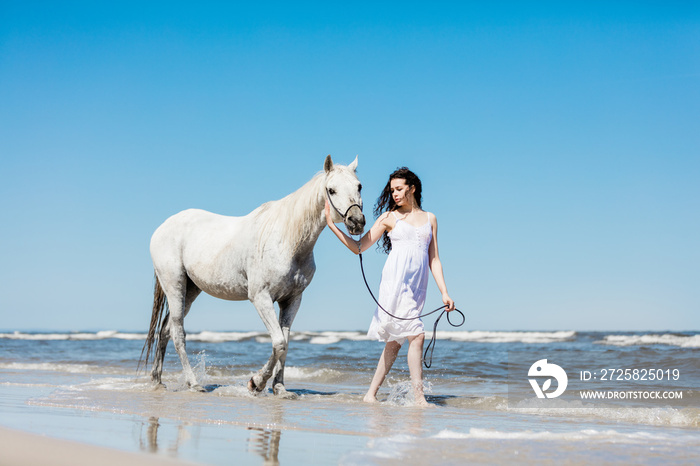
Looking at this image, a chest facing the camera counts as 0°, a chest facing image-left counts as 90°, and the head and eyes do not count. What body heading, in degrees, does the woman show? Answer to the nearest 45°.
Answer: approximately 0°

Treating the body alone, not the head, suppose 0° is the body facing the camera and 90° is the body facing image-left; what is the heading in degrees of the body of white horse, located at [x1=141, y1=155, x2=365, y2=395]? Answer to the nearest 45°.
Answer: approximately 315°

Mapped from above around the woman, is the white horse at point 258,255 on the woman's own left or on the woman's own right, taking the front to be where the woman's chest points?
on the woman's own right

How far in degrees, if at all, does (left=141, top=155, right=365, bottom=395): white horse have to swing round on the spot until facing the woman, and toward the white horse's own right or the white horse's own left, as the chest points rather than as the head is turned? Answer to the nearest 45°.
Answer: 0° — it already faces them
